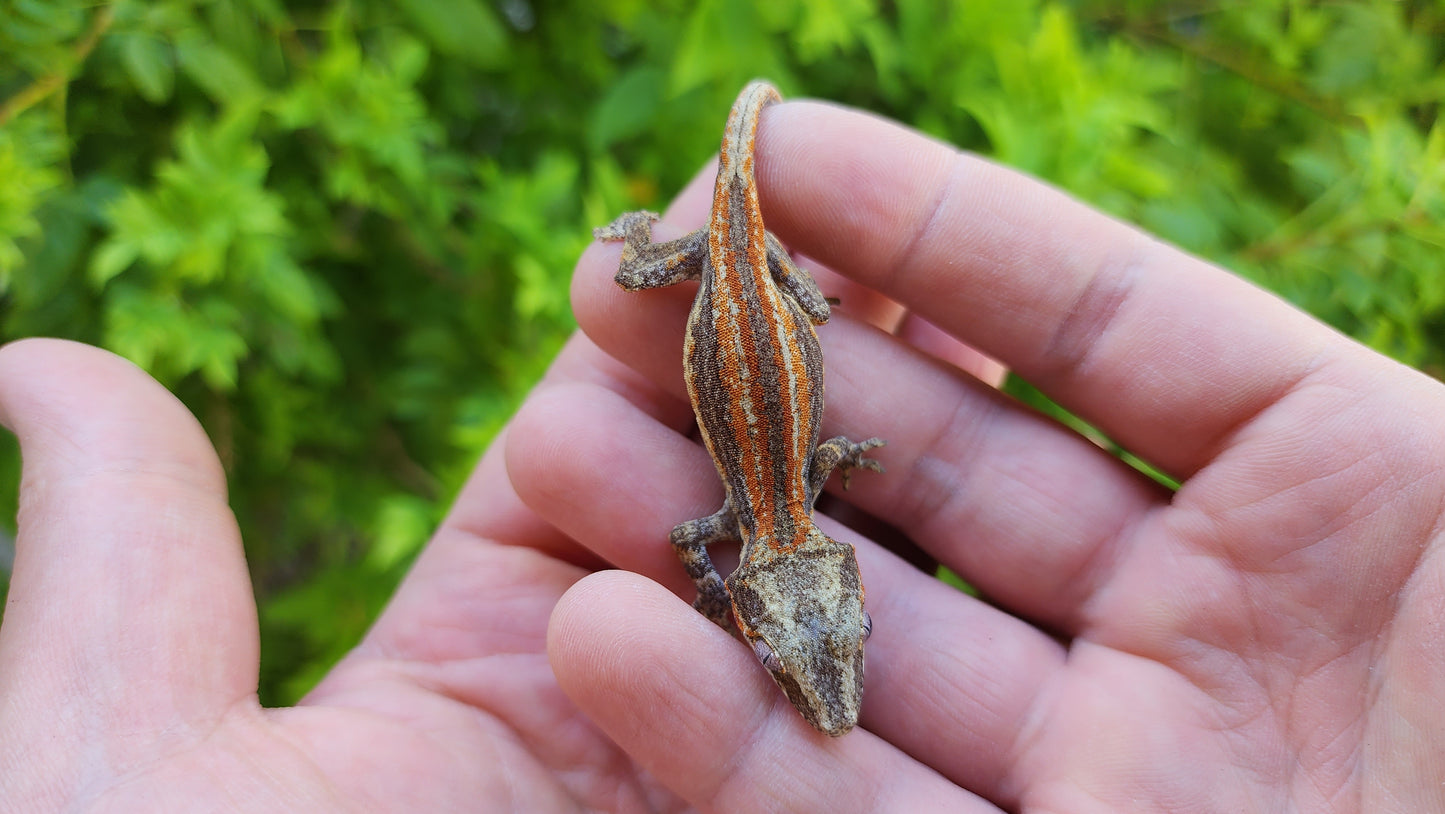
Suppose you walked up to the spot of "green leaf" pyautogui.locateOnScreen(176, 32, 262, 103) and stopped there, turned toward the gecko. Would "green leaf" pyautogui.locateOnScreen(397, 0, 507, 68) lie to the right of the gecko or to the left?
left

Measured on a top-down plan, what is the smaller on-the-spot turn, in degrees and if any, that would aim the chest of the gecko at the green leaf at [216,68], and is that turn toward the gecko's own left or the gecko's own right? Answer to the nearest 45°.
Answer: approximately 90° to the gecko's own right

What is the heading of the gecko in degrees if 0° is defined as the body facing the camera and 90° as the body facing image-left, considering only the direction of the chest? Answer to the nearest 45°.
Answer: approximately 0°

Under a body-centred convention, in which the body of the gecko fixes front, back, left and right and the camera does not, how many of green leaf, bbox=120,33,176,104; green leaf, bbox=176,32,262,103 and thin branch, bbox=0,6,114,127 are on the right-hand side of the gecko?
3

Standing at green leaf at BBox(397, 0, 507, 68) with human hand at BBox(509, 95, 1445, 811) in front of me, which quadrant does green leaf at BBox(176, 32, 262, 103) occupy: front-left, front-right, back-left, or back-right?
back-right

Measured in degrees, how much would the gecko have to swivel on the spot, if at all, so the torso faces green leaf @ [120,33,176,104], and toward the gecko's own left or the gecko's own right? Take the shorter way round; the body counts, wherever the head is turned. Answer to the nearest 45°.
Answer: approximately 90° to the gecko's own right

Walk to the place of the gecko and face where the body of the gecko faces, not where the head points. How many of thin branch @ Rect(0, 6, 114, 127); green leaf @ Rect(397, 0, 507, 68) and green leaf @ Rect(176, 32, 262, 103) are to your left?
0

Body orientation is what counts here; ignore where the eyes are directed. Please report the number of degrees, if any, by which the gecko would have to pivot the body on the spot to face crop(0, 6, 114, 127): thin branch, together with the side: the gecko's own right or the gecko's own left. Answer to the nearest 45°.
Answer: approximately 90° to the gecko's own right
